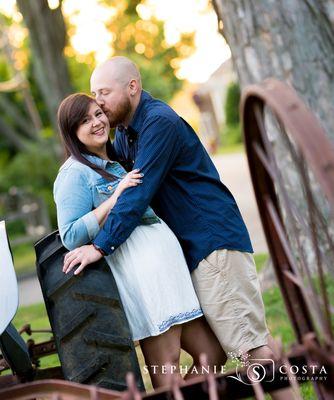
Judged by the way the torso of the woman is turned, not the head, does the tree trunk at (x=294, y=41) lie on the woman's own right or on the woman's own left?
on the woman's own left

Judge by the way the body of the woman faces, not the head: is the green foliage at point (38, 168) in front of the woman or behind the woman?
behind

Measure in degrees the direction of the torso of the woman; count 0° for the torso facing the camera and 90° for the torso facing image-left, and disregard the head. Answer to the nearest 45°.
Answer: approximately 315°

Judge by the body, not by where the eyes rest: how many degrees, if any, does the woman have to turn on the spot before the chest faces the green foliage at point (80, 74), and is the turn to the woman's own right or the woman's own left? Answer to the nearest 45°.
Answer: approximately 135° to the woman's own left

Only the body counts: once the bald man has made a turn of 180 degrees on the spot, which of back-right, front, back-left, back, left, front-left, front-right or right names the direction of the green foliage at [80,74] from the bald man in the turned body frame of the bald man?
left

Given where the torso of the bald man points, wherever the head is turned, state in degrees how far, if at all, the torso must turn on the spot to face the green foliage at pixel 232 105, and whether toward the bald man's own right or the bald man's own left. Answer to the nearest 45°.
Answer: approximately 90° to the bald man's own right

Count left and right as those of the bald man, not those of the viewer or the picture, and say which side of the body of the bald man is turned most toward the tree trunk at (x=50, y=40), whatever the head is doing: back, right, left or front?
right

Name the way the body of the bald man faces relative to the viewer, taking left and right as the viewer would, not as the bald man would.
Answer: facing to the left of the viewer
